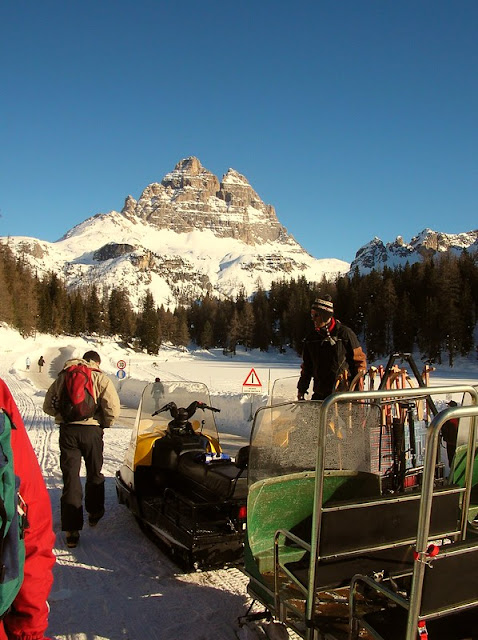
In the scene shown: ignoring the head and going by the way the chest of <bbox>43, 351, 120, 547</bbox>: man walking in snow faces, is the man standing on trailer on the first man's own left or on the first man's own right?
on the first man's own right

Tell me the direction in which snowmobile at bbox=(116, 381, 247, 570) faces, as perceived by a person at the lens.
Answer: facing away from the viewer and to the left of the viewer

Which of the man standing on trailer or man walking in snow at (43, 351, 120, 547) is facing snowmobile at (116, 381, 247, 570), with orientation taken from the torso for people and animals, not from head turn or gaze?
the man standing on trailer

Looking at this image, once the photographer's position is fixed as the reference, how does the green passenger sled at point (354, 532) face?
facing away from the viewer and to the left of the viewer

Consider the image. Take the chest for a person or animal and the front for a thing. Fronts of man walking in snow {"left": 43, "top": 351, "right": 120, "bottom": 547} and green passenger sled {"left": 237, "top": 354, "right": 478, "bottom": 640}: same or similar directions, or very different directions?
same or similar directions

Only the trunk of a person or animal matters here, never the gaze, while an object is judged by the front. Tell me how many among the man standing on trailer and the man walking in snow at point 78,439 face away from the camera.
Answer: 1

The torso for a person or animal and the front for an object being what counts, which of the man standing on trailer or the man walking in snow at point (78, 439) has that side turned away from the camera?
the man walking in snow

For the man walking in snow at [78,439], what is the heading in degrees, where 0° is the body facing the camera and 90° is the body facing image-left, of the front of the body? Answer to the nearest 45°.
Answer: approximately 180°

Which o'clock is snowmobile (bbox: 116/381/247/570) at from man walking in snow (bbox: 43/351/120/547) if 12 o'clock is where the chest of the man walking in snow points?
The snowmobile is roughly at 4 o'clock from the man walking in snow.

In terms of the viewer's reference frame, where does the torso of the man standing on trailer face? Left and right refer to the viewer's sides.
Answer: facing the viewer and to the left of the viewer

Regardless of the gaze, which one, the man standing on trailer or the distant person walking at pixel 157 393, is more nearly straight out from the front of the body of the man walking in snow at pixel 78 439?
the distant person walking

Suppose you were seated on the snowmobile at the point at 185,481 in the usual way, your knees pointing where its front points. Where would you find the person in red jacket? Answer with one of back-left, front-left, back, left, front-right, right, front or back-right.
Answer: back-left

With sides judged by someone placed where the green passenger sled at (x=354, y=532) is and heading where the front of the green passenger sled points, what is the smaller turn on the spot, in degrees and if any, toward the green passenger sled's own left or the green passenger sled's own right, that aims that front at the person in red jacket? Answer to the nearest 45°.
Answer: approximately 90° to the green passenger sled's own left
